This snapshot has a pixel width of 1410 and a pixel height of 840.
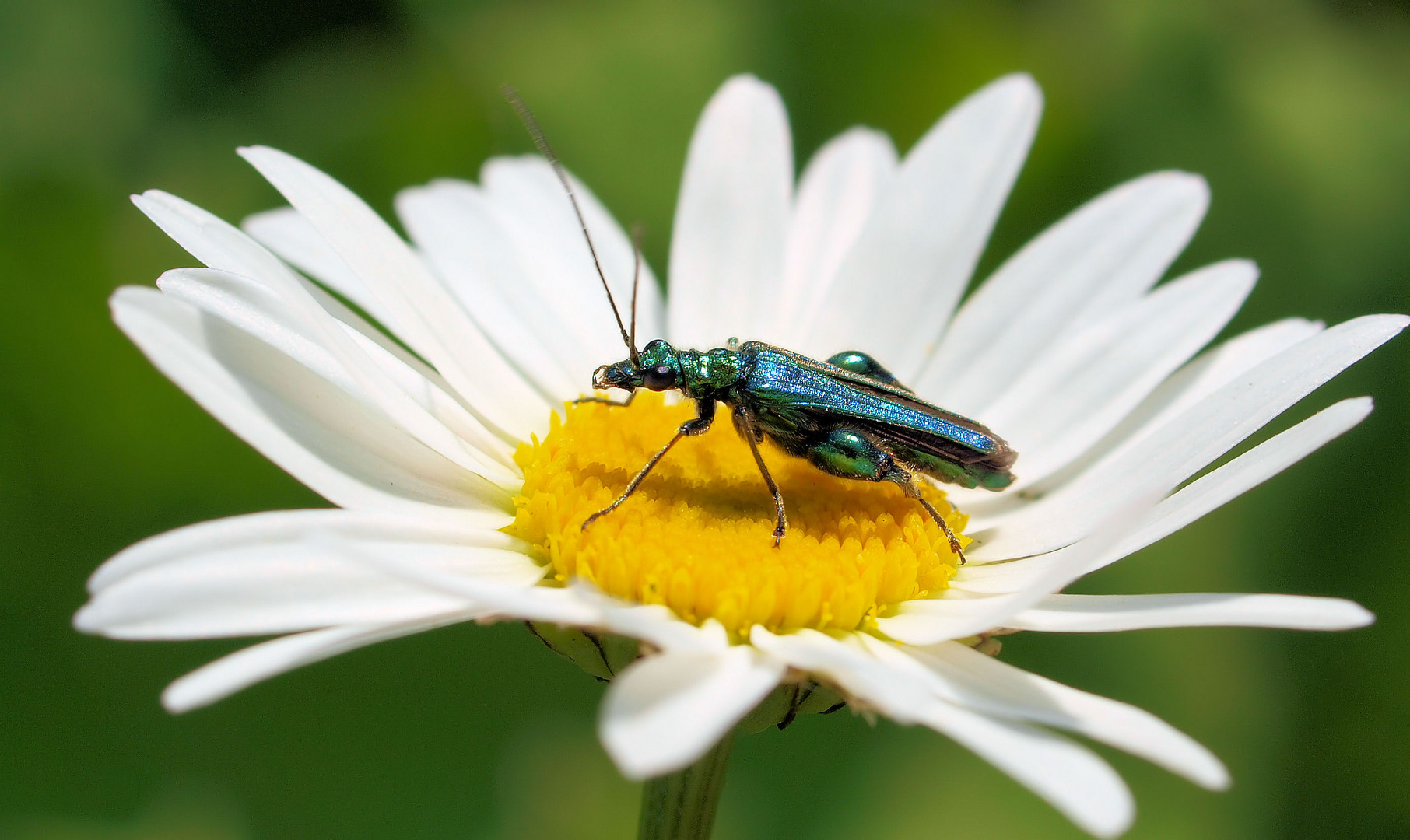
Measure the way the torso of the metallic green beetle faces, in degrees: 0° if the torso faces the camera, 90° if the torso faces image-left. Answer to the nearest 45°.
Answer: approximately 90°
